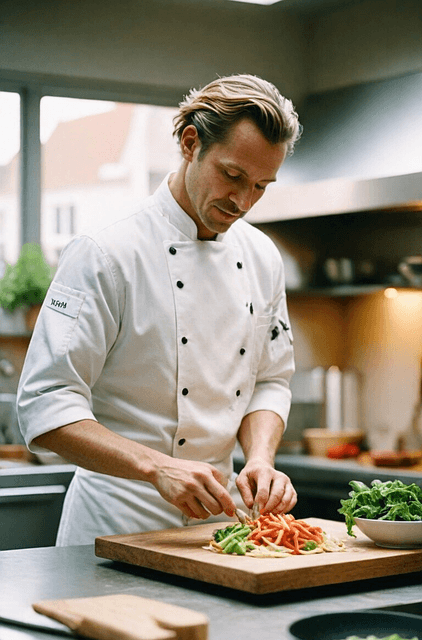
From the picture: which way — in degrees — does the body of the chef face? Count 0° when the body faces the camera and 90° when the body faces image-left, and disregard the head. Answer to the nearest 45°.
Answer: approximately 315°

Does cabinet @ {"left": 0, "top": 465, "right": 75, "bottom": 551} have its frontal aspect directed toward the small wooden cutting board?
yes

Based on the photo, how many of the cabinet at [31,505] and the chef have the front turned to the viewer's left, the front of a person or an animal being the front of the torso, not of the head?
0

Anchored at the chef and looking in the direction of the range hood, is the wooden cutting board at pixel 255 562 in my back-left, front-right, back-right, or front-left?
back-right

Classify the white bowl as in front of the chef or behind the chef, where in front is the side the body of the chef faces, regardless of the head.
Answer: in front

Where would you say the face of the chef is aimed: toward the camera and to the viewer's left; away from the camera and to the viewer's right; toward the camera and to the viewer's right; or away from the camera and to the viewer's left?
toward the camera and to the viewer's right

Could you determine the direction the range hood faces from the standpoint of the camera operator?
facing the viewer and to the left of the viewer

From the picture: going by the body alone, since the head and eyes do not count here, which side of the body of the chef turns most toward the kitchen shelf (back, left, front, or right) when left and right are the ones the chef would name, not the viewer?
left

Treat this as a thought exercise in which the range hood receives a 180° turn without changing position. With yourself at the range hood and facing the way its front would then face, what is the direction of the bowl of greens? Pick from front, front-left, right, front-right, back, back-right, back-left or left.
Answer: back-right

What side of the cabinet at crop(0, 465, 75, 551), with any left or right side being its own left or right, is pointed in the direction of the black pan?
front

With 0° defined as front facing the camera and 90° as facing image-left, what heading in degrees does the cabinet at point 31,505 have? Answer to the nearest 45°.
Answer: approximately 0°

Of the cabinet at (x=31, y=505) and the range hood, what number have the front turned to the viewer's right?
0

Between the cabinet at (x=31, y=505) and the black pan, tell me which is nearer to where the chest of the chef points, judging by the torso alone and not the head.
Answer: the black pan
